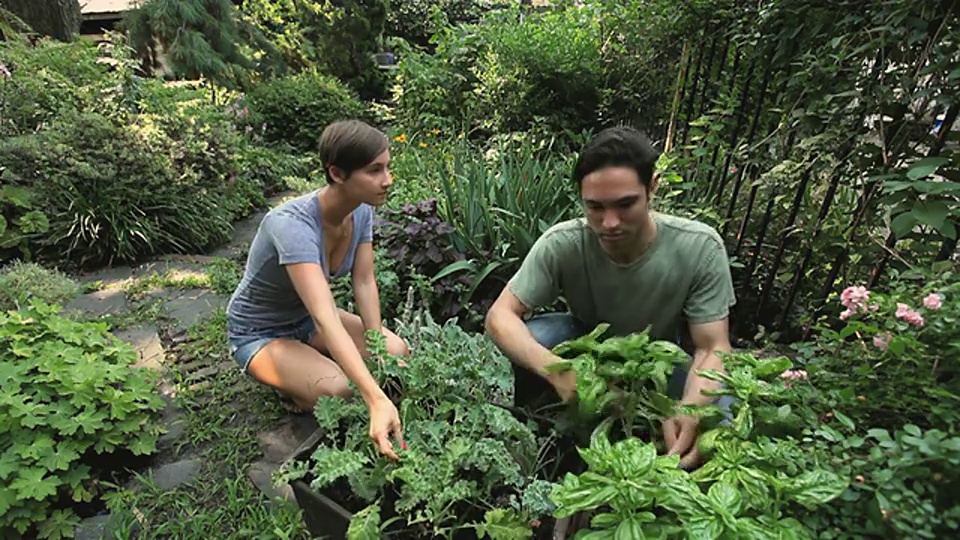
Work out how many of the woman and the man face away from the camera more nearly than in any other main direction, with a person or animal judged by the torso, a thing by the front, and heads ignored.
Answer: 0

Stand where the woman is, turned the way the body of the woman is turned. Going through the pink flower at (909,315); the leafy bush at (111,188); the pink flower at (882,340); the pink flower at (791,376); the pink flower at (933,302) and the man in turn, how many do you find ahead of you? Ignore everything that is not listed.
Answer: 5

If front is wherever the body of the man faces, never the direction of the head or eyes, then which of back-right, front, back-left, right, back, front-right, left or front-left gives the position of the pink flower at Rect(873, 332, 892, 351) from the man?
front-left

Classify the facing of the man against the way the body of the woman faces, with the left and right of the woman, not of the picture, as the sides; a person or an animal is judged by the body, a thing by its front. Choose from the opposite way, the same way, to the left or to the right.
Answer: to the right

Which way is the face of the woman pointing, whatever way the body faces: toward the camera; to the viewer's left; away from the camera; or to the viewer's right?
to the viewer's right

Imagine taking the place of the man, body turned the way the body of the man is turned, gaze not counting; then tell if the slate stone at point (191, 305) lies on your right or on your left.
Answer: on your right

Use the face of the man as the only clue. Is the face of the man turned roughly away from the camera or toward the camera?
toward the camera

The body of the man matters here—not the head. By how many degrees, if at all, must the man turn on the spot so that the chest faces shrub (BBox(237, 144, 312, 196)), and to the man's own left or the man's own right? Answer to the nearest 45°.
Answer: approximately 135° to the man's own right

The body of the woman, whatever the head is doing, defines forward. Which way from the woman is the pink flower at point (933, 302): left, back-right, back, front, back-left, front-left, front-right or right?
front

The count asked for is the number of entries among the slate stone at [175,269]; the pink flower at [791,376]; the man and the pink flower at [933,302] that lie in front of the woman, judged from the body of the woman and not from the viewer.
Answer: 3

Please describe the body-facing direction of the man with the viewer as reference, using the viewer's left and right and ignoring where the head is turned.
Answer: facing the viewer

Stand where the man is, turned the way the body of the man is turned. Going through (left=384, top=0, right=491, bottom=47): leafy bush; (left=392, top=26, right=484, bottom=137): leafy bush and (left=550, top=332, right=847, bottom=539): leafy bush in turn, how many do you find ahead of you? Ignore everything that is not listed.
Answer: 1

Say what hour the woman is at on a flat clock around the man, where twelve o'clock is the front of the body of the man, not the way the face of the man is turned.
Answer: The woman is roughly at 3 o'clock from the man.

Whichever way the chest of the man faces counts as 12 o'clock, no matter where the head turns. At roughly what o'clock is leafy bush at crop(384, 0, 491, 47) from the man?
The leafy bush is roughly at 5 o'clock from the man.

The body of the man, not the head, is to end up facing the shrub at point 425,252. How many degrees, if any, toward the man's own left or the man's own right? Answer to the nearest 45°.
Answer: approximately 135° to the man's own right

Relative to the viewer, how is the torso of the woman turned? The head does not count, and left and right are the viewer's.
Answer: facing the viewer and to the right of the viewer

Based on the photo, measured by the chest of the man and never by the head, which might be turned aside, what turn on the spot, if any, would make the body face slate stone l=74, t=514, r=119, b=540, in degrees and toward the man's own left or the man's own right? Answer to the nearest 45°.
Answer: approximately 45° to the man's own right
